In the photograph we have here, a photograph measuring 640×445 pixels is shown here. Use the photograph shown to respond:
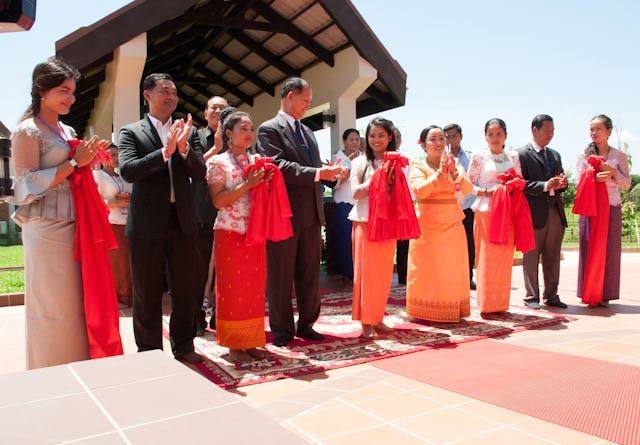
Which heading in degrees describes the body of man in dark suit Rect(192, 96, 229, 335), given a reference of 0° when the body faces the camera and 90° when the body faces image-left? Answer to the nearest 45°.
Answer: approximately 315°

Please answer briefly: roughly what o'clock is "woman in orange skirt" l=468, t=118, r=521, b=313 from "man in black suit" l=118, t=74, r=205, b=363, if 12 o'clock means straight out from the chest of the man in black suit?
The woman in orange skirt is roughly at 10 o'clock from the man in black suit.

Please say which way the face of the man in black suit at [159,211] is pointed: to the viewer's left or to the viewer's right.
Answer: to the viewer's right

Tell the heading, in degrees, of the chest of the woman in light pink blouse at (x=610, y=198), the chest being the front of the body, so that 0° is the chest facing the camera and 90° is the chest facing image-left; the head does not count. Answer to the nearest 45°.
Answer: approximately 45°

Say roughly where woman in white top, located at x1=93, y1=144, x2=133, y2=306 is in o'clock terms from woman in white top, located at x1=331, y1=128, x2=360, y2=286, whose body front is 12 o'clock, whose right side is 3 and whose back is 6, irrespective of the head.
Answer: woman in white top, located at x1=93, y1=144, x2=133, y2=306 is roughly at 4 o'clock from woman in white top, located at x1=331, y1=128, x2=360, y2=286.
